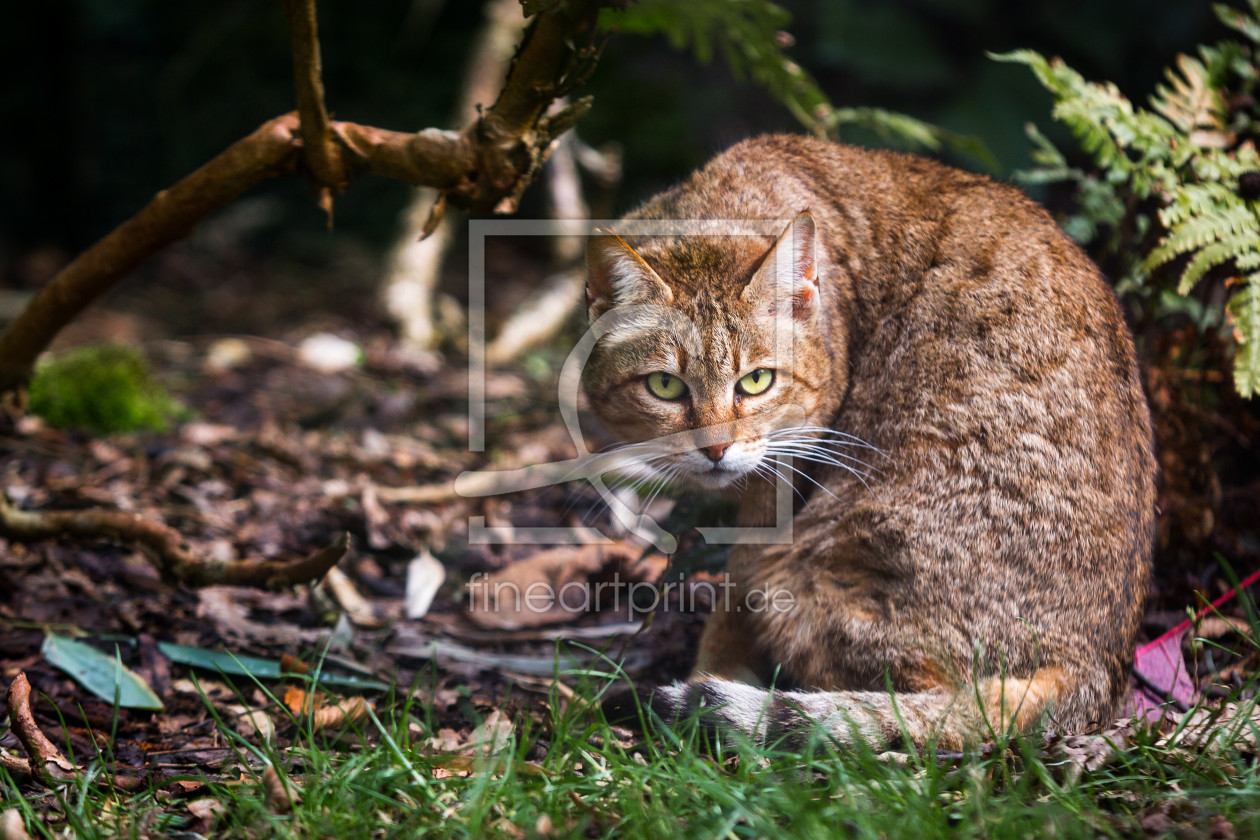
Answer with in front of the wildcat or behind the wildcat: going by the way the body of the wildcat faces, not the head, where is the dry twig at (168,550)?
in front

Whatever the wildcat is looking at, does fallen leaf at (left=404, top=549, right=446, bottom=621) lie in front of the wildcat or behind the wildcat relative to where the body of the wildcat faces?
in front

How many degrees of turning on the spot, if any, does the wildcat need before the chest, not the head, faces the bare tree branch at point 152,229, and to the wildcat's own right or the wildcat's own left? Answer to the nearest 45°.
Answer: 0° — it already faces it

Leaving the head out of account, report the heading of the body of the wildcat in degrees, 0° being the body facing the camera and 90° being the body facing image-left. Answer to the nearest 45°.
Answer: approximately 90°

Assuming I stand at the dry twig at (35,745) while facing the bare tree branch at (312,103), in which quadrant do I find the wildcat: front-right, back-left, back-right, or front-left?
front-right

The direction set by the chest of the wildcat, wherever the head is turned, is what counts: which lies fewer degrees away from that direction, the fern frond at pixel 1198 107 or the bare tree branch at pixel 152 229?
the bare tree branch

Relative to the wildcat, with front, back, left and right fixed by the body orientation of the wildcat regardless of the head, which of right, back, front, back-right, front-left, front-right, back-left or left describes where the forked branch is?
front
